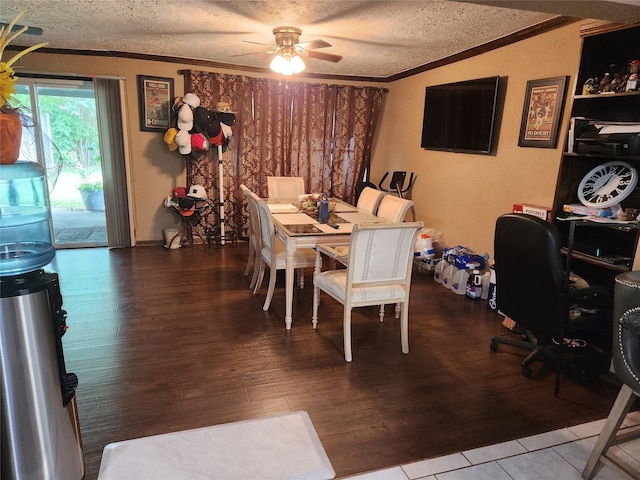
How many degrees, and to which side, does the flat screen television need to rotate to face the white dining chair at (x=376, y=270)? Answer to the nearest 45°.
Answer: approximately 45° to its left

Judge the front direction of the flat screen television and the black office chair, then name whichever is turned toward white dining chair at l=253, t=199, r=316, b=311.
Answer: the flat screen television

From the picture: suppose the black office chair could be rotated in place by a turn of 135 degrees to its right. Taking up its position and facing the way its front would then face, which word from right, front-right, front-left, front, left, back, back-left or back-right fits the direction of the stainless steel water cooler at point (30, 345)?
front-right

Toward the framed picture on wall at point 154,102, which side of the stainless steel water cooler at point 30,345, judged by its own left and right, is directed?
left

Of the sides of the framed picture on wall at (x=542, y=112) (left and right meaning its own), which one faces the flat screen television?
right

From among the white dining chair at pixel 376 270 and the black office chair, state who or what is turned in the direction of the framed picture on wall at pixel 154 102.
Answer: the white dining chair

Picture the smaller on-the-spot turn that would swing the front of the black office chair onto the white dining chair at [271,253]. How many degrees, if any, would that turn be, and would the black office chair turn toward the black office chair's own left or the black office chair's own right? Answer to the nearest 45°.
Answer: approximately 135° to the black office chair's own left

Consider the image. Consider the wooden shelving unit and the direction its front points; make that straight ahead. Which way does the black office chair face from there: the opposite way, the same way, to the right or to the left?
the opposite way

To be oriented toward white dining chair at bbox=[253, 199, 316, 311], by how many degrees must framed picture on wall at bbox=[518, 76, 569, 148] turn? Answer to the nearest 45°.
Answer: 0° — it already faces it

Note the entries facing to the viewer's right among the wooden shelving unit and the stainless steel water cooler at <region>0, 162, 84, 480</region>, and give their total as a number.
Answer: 1

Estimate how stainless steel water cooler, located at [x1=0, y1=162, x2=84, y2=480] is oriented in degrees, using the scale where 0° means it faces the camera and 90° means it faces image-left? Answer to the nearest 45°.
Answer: approximately 270°

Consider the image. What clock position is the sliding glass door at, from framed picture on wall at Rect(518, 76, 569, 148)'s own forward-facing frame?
The sliding glass door is roughly at 1 o'clock from the framed picture on wall.

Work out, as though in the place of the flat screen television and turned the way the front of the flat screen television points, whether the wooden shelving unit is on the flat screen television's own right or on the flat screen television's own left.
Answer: on the flat screen television's own left

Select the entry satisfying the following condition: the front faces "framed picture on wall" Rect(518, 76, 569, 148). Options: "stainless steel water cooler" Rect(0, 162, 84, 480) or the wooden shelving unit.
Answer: the stainless steel water cooler
